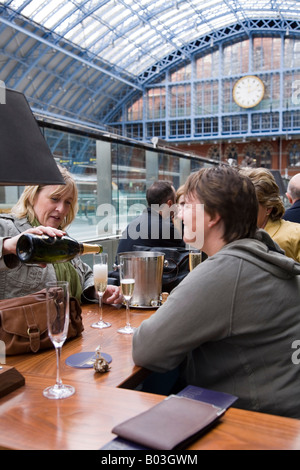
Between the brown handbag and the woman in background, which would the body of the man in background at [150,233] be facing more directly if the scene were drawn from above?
the woman in background

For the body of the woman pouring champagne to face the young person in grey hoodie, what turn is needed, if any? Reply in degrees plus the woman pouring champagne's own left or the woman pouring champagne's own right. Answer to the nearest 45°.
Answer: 0° — they already face them

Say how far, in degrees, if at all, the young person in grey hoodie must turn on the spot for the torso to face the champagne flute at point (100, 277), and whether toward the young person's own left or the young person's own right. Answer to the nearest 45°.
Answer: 0° — they already face it

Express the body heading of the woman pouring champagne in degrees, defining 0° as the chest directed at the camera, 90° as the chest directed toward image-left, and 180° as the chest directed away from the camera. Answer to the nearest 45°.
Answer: approximately 315°

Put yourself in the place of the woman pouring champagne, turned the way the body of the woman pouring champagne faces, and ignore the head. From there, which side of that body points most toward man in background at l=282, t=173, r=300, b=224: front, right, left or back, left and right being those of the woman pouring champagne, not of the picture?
left

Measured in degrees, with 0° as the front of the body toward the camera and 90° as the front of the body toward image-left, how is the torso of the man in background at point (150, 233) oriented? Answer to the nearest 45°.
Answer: approximately 225°

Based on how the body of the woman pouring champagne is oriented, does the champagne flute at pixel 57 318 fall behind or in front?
in front

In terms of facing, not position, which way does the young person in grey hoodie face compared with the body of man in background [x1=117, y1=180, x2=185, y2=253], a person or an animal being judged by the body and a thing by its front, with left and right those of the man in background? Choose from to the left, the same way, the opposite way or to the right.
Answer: to the left

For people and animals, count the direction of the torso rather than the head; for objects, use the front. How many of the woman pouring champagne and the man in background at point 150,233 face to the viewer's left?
0

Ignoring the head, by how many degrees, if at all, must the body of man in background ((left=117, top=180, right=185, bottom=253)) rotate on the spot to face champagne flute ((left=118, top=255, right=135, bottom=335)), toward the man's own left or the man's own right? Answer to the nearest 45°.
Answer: approximately 135° to the man's own right

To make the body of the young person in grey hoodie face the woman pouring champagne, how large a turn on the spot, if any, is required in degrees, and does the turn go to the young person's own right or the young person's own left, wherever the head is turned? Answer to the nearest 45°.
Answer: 0° — they already face them

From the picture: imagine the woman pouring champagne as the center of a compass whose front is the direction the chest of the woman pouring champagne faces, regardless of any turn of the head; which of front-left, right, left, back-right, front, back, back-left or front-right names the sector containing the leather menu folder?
front-right

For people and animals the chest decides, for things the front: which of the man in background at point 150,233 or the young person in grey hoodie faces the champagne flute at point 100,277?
the young person in grey hoodie

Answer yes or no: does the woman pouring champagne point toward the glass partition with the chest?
no

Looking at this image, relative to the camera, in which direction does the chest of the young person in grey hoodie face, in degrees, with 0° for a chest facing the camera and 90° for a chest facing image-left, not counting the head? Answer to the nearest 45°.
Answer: approximately 135°

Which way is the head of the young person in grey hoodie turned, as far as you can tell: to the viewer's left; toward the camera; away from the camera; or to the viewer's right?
to the viewer's left

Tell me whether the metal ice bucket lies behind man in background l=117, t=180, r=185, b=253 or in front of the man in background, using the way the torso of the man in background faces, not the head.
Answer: behind

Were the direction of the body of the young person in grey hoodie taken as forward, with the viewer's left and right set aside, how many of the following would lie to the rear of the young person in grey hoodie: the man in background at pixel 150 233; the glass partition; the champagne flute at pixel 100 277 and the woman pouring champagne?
0
